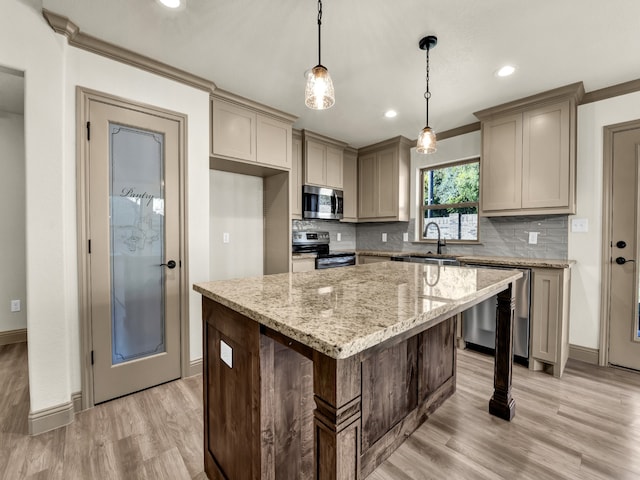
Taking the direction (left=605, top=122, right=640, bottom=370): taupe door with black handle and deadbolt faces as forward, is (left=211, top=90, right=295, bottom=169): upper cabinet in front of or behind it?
in front

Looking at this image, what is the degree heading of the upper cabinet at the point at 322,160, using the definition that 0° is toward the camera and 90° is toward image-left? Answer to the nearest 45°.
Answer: approximately 315°

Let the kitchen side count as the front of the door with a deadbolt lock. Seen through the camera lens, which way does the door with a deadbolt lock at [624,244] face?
facing the viewer and to the left of the viewer

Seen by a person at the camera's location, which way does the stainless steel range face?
facing the viewer and to the right of the viewer

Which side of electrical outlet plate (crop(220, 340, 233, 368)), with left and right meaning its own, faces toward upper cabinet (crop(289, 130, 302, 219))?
back

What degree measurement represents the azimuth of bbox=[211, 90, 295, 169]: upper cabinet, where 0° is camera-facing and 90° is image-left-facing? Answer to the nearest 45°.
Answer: approximately 315°

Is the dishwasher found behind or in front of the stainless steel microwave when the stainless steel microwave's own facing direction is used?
in front

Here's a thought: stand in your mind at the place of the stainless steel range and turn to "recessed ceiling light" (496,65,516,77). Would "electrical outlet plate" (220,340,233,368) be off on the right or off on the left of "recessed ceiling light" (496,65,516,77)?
right

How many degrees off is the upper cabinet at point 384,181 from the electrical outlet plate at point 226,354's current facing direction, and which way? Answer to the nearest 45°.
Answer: approximately 180°

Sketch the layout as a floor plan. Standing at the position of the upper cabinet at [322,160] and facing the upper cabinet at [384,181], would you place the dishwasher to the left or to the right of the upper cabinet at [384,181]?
right
